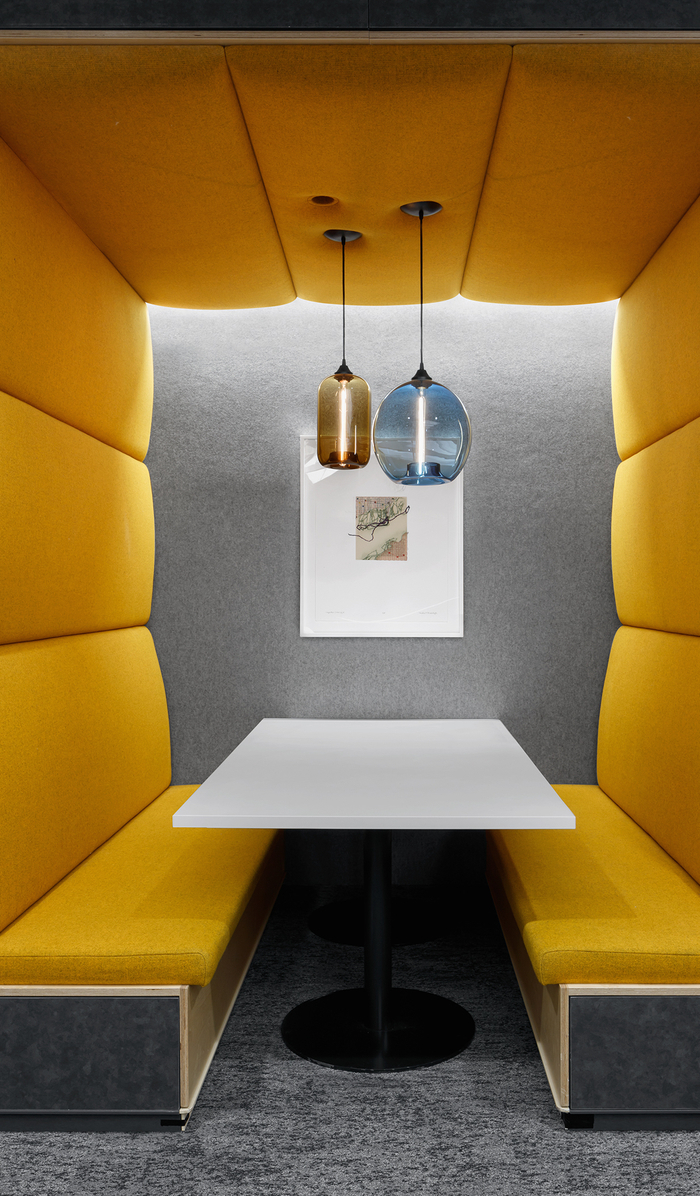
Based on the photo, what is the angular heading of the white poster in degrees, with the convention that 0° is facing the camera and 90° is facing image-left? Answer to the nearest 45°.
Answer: approximately 0°

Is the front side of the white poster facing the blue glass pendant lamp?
yes

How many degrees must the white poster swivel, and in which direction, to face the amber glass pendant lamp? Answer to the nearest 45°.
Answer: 0° — it already faces it
